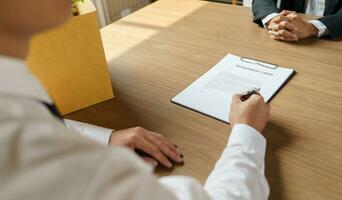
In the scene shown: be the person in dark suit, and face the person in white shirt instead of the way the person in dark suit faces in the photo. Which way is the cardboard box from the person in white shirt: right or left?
right

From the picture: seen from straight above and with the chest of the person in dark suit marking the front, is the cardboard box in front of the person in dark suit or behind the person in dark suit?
in front

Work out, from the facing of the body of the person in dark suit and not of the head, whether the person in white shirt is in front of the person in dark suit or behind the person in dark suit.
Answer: in front

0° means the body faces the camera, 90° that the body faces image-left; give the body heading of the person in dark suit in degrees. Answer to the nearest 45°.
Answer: approximately 45°
